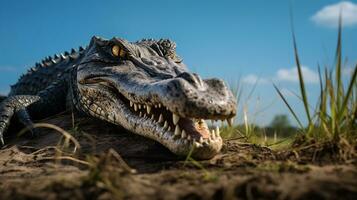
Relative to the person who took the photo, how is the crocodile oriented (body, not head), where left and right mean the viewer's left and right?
facing the viewer and to the right of the viewer
